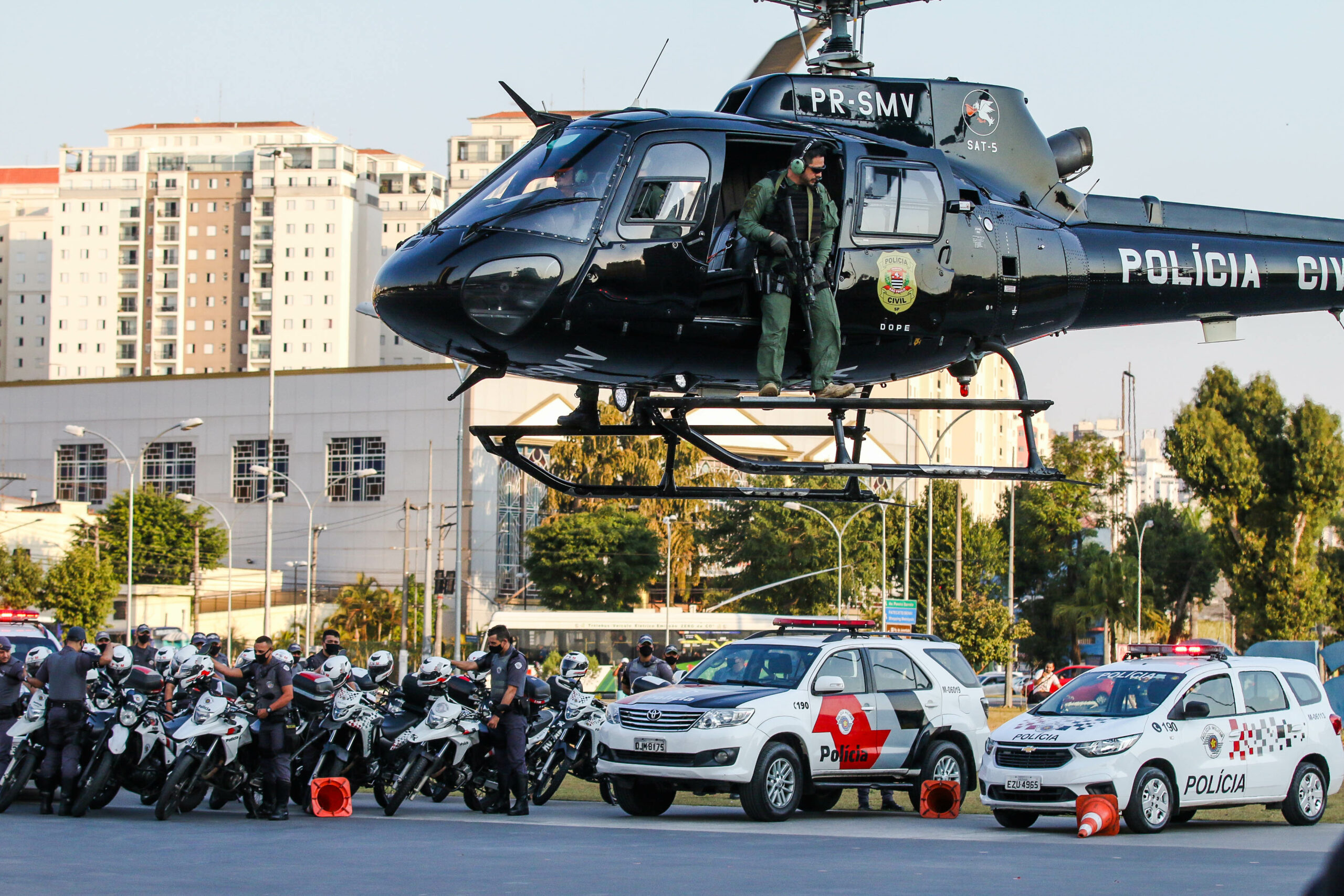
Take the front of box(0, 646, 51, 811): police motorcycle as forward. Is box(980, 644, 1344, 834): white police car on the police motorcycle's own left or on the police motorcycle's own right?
on the police motorcycle's own left

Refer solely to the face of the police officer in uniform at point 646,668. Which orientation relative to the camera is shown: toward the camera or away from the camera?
toward the camera

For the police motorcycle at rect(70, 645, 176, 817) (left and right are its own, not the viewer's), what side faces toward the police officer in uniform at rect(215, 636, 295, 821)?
left

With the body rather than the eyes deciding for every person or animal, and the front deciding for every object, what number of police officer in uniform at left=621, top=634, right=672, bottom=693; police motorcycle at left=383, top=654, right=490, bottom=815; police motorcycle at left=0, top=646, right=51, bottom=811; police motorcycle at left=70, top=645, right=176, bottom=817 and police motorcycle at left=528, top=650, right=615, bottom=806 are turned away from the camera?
0

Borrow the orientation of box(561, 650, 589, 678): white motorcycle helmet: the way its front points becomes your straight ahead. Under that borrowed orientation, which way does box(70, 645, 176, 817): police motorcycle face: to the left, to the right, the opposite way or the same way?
the same way

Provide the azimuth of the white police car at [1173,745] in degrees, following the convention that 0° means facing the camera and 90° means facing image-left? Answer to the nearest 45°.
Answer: approximately 45°

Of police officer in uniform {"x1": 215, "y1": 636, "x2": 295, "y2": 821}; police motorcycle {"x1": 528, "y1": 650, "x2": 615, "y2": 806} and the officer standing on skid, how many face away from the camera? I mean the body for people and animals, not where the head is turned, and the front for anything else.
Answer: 0

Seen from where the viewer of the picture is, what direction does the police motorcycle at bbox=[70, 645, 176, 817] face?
facing the viewer and to the left of the viewer

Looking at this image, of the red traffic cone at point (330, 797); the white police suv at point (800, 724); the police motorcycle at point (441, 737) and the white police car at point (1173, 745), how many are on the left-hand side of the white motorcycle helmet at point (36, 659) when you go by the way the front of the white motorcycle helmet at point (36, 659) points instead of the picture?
4

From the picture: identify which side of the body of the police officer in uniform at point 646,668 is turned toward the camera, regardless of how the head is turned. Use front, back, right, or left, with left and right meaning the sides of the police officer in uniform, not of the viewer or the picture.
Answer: front

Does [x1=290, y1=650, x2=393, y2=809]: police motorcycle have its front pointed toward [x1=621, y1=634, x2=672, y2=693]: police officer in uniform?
no

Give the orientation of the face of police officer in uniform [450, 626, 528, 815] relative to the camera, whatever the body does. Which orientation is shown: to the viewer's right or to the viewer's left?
to the viewer's left

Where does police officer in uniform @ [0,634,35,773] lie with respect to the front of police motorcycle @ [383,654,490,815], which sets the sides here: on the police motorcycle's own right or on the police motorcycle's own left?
on the police motorcycle's own right

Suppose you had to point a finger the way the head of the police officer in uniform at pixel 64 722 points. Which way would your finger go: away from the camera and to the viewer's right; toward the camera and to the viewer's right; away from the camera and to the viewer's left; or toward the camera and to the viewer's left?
away from the camera and to the viewer's right

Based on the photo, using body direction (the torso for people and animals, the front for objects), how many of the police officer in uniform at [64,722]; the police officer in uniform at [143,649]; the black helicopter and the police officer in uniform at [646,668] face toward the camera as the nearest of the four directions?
2

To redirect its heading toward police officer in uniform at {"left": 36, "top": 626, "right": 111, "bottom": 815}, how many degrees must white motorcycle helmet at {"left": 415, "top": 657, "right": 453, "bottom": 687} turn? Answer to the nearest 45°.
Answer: approximately 45° to its right

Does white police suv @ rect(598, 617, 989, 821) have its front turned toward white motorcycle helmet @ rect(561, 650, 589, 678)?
no
